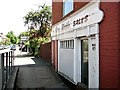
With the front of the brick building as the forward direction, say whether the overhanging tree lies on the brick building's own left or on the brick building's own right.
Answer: on the brick building's own right

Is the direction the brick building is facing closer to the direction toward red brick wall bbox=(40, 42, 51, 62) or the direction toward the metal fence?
the metal fence

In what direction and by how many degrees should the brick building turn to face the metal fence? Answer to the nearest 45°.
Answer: approximately 45° to its right

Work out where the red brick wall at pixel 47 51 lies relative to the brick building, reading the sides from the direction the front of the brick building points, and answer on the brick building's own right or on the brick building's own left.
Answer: on the brick building's own right

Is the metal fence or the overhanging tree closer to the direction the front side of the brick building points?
the metal fence
